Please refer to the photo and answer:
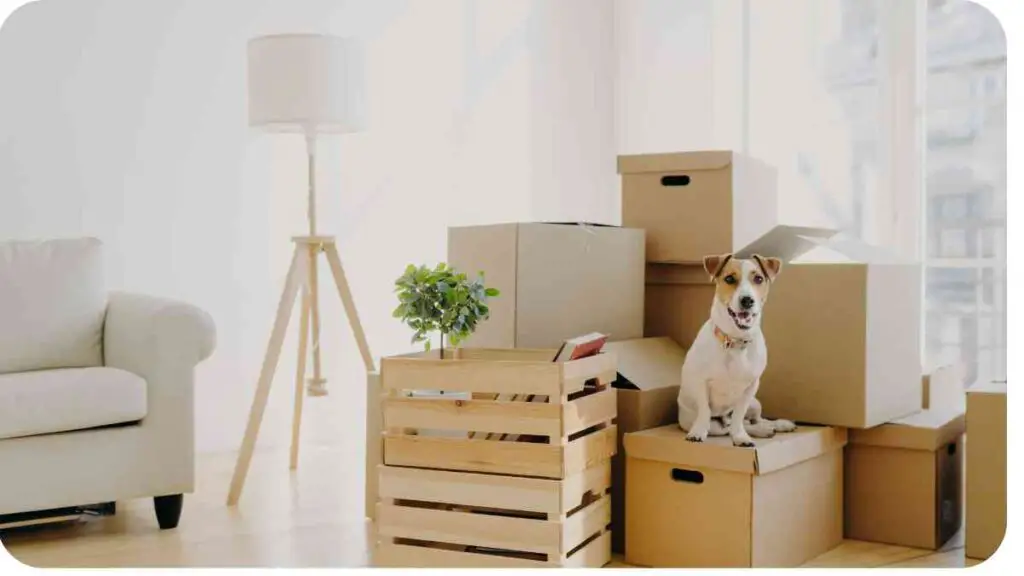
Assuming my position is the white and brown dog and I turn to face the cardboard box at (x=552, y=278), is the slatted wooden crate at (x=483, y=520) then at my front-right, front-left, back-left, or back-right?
front-left

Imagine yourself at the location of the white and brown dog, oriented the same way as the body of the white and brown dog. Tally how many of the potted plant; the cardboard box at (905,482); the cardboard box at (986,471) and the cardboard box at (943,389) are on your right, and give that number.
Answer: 1

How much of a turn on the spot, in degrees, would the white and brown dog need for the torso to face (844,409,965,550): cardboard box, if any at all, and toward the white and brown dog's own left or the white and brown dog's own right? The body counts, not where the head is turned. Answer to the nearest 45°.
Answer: approximately 135° to the white and brown dog's own left

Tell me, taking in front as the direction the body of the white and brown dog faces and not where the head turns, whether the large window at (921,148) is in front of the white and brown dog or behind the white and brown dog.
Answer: behind

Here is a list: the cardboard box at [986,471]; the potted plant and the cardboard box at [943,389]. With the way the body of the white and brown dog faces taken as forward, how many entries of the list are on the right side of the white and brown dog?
1

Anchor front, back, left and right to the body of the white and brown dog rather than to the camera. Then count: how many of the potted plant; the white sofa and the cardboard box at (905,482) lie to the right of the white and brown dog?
2

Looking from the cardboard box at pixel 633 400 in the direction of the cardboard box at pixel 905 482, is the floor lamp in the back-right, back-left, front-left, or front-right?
back-left

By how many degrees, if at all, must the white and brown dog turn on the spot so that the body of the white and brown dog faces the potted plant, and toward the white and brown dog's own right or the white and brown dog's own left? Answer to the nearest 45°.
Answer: approximately 90° to the white and brown dog's own right

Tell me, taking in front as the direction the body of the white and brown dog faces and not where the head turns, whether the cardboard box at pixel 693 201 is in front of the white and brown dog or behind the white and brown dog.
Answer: behind

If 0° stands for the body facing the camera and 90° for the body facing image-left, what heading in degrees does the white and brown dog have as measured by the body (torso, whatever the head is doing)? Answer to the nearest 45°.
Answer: approximately 0°

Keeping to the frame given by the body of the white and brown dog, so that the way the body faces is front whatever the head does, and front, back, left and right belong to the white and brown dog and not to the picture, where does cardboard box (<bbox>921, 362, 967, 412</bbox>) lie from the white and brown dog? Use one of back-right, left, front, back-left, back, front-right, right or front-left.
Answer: back-left

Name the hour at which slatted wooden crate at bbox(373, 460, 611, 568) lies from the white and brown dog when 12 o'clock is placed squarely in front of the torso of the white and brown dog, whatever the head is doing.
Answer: The slatted wooden crate is roughly at 2 o'clock from the white and brown dog.
